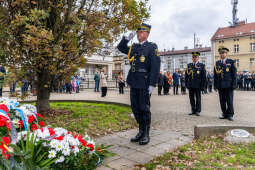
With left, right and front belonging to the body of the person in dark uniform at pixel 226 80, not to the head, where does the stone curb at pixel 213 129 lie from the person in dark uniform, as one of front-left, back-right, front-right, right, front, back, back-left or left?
front

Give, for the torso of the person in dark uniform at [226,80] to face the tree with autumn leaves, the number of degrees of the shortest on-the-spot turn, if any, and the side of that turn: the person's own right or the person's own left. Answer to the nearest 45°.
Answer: approximately 45° to the person's own right

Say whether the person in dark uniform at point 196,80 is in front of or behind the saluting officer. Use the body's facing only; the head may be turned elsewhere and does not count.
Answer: behind

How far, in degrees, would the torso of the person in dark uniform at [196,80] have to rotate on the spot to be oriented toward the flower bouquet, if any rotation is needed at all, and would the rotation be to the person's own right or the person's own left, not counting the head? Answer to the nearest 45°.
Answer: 0° — they already face it

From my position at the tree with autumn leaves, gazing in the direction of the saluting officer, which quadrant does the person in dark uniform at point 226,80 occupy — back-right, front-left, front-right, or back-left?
front-left

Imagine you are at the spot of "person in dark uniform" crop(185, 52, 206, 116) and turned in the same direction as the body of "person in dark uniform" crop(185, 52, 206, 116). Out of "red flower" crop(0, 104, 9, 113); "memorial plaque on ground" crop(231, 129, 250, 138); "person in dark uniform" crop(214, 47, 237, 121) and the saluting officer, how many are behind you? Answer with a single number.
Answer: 0

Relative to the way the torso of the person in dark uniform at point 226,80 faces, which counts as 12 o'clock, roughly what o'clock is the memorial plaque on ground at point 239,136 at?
The memorial plaque on ground is roughly at 12 o'clock from the person in dark uniform.

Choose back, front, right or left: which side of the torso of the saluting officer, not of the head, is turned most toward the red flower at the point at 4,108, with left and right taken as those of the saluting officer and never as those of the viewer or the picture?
front

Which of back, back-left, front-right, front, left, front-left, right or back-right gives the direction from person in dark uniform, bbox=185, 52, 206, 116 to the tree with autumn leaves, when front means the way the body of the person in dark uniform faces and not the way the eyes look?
front-right

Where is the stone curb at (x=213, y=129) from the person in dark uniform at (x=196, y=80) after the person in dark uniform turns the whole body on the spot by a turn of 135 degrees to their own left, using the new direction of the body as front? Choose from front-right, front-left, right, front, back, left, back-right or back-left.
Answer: back-right

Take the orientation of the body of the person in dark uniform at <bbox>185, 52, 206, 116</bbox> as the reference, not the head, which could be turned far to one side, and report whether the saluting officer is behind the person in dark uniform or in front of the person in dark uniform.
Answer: in front

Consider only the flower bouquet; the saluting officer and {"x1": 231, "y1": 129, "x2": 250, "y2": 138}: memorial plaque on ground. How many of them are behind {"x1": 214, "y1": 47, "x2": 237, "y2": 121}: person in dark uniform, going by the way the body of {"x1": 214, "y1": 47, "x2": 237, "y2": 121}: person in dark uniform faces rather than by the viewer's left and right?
0

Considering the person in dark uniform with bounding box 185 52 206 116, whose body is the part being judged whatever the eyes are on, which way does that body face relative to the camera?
toward the camera

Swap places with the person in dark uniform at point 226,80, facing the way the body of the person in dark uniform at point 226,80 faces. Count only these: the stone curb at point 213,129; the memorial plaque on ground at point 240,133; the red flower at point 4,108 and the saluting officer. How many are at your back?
0

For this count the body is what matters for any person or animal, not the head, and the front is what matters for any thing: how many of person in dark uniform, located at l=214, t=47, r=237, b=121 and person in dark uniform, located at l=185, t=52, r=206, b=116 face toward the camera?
2

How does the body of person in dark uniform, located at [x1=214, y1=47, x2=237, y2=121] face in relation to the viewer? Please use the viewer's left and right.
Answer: facing the viewer

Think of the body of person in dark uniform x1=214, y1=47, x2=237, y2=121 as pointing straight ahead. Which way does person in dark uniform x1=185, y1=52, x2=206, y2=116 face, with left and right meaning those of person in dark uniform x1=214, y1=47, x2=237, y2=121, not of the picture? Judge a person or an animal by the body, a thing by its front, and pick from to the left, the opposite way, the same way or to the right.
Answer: the same way
